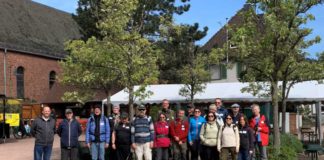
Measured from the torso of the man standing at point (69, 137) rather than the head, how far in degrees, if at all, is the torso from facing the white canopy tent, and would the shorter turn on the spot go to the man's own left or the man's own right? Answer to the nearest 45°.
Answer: approximately 135° to the man's own left

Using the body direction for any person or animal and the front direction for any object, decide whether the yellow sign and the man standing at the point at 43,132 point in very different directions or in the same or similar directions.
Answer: same or similar directions

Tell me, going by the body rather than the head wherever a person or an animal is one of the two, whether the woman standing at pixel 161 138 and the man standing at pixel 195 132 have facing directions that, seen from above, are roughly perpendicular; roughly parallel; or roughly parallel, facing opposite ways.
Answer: roughly parallel

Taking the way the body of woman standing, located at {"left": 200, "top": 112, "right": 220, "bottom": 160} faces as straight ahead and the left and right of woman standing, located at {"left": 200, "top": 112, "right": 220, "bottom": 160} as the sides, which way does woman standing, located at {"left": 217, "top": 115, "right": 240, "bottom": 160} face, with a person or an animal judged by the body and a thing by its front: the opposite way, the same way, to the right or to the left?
the same way

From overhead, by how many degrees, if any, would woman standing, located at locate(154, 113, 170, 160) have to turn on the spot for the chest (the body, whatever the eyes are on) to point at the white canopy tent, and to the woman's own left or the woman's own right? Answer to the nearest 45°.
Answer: approximately 180°

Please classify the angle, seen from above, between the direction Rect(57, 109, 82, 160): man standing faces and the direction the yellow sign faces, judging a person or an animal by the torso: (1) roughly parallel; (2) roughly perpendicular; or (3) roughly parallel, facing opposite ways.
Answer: roughly parallel

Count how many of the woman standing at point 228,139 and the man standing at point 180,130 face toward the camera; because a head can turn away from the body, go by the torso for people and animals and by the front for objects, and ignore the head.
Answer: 2

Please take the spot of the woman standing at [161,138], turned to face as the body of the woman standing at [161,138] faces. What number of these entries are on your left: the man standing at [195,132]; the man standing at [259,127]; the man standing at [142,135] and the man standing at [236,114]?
3

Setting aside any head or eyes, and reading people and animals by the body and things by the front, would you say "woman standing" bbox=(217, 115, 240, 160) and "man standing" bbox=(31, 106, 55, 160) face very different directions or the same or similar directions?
same or similar directions

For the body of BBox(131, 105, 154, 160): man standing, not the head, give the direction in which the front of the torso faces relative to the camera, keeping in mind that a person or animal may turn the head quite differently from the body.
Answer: toward the camera

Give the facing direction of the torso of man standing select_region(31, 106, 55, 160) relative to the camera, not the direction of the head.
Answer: toward the camera

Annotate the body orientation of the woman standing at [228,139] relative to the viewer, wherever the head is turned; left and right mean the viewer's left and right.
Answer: facing the viewer
